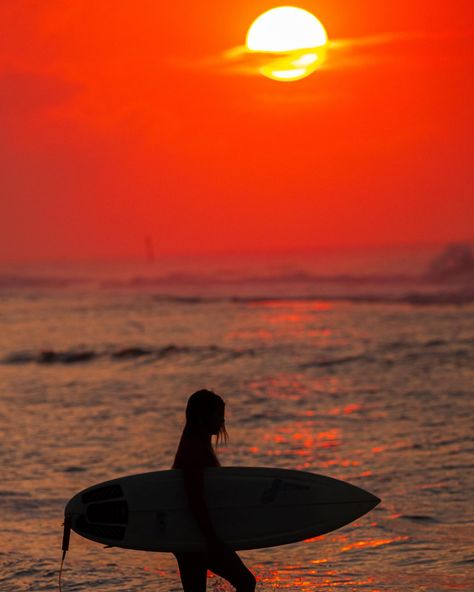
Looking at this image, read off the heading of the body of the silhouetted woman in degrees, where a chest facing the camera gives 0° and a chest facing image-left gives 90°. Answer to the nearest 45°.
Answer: approximately 270°
